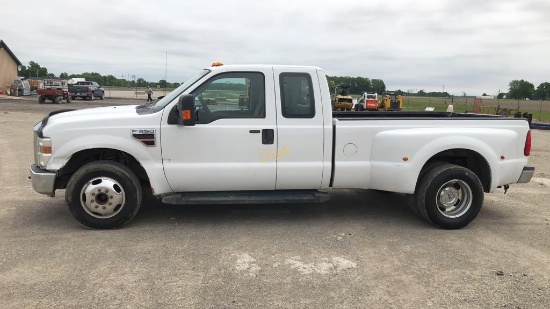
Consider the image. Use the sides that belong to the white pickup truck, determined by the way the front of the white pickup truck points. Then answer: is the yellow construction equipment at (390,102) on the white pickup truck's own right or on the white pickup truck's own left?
on the white pickup truck's own right

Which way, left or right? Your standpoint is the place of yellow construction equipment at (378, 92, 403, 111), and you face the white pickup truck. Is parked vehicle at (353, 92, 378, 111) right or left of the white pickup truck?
right

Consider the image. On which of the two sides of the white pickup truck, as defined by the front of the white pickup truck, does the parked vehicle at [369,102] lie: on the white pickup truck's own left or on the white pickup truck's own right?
on the white pickup truck's own right

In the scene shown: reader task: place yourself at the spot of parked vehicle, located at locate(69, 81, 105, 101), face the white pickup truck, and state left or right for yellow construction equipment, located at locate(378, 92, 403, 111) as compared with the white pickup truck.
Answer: left

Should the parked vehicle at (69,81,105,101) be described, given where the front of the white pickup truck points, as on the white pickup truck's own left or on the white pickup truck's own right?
on the white pickup truck's own right

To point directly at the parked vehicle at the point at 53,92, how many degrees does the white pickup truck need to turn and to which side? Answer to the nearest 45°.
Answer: approximately 45° to its right

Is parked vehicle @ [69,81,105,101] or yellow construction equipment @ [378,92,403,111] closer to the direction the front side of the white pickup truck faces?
the parked vehicle

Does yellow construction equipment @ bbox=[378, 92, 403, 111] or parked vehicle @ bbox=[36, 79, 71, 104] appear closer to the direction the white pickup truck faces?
the parked vehicle

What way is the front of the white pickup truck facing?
to the viewer's left
